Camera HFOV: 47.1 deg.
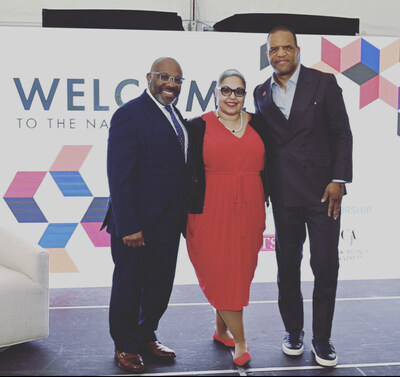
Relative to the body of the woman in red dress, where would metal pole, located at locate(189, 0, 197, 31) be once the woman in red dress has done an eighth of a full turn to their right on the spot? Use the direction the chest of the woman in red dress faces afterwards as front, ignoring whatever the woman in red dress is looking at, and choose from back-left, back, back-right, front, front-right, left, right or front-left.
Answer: back-right

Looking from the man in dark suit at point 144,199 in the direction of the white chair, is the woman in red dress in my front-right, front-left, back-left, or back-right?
back-right

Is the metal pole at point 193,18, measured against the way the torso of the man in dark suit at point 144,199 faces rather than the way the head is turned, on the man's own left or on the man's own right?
on the man's own left

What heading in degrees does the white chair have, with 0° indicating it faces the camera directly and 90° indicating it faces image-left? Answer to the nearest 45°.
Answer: approximately 315°

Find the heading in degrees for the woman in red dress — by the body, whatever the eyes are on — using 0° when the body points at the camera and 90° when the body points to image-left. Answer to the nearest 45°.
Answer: approximately 0°

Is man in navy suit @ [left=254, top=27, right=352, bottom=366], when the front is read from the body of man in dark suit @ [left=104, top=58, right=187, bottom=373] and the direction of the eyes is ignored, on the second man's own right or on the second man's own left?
on the second man's own left
